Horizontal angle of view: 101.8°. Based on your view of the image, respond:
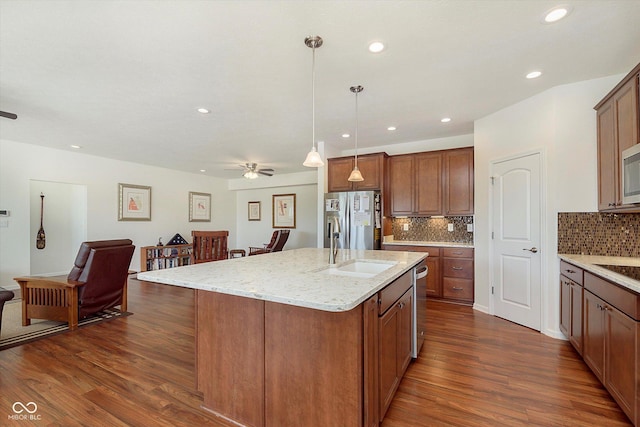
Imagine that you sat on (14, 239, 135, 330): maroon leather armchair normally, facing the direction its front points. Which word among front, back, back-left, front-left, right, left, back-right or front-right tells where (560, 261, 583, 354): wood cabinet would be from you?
back

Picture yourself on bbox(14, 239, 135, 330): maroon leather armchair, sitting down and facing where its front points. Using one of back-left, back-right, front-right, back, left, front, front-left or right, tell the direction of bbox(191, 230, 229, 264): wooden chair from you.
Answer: right

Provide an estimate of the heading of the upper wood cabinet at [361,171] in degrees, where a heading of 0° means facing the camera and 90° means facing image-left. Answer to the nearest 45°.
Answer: approximately 0°

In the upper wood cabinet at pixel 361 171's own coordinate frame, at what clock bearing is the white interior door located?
The white interior door is roughly at 10 o'clock from the upper wood cabinet.

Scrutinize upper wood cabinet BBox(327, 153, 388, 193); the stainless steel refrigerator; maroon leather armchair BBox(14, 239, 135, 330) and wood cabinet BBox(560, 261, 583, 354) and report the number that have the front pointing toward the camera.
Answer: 2

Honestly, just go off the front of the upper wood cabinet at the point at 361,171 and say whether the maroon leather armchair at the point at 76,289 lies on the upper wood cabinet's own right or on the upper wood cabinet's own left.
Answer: on the upper wood cabinet's own right

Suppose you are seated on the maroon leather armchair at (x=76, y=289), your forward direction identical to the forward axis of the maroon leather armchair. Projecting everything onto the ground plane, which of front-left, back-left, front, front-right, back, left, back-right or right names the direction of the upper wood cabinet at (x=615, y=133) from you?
back

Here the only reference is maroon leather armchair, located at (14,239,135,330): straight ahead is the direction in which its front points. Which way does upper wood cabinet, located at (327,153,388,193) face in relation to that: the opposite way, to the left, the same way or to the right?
to the left

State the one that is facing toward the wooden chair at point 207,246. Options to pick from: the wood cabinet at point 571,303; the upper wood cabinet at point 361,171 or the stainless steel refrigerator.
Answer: the wood cabinet

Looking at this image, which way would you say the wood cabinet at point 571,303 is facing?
to the viewer's left

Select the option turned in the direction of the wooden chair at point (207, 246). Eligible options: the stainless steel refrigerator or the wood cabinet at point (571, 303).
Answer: the wood cabinet

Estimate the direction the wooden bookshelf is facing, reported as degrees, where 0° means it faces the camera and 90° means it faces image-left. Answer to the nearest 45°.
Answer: approximately 315°
